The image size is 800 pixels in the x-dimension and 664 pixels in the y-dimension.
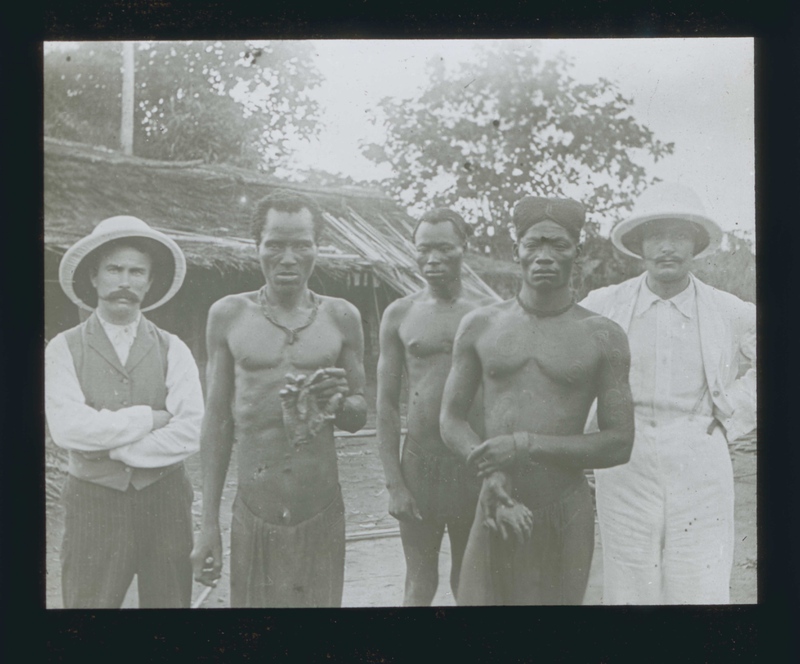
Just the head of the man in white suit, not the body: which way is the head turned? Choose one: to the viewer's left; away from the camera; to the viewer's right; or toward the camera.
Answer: toward the camera

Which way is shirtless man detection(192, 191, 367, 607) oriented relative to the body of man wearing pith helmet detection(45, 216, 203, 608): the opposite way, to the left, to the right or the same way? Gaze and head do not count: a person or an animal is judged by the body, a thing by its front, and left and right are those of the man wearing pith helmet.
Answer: the same way

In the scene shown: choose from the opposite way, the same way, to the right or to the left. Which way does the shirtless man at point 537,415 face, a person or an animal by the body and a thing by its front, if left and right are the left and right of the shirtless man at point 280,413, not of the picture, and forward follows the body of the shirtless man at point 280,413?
the same way

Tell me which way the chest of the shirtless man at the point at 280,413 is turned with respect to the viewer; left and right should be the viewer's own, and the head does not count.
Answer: facing the viewer

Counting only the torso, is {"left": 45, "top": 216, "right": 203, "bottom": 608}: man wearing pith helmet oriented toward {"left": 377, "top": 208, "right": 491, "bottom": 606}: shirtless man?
no

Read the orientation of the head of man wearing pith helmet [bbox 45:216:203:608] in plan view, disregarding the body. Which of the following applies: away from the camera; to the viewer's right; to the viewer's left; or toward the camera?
toward the camera

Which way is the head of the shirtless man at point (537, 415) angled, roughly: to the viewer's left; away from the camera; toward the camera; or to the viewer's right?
toward the camera

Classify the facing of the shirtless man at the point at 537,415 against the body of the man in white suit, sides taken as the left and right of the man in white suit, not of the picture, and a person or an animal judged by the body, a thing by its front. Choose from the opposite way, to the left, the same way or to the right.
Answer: the same way

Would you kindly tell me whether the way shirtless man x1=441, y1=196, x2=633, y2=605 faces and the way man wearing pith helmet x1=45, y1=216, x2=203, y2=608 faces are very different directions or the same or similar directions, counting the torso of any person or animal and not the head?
same or similar directions

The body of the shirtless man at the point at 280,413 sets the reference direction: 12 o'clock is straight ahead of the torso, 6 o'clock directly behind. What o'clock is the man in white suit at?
The man in white suit is roughly at 9 o'clock from the shirtless man.

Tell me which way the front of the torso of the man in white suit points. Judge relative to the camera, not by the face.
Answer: toward the camera

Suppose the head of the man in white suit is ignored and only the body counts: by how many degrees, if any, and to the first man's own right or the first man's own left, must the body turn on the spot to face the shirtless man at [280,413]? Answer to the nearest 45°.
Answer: approximately 90° to the first man's own right

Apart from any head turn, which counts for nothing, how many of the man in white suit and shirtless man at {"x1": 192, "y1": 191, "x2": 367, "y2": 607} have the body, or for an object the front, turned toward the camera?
2
